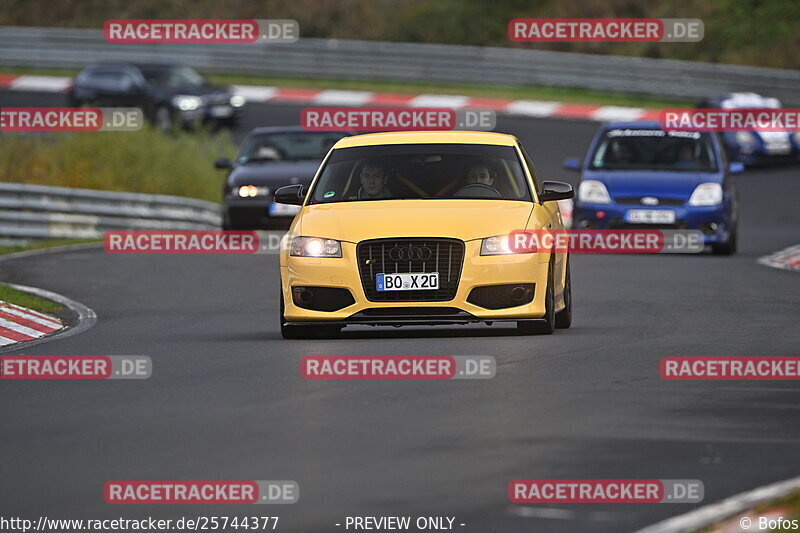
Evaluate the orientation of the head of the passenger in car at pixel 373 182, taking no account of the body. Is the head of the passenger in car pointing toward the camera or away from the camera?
toward the camera

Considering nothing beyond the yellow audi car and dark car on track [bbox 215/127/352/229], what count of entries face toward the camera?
2

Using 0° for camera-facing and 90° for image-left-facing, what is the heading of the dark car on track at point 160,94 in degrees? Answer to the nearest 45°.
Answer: approximately 315°

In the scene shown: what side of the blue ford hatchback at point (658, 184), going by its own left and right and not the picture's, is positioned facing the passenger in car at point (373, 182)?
front

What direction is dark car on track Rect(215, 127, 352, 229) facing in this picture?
toward the camera

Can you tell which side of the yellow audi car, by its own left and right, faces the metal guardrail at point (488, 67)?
back

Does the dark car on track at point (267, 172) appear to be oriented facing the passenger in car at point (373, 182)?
yes

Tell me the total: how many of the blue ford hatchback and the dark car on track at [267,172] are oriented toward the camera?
2

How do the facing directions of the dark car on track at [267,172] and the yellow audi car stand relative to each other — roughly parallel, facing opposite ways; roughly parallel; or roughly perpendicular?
roughly parallel

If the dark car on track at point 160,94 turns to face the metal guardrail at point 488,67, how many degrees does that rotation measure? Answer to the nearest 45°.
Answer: approximately 45° to its left

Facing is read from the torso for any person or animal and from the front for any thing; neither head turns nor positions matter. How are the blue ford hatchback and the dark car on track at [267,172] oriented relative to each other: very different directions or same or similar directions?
same or similar directions

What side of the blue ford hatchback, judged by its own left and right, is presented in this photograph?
front
